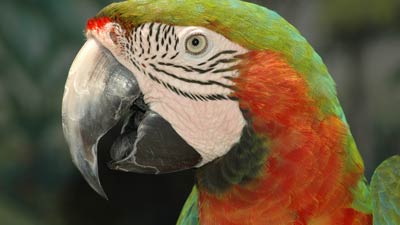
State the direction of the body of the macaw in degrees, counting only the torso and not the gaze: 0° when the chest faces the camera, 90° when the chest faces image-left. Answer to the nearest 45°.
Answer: approximately 90°
